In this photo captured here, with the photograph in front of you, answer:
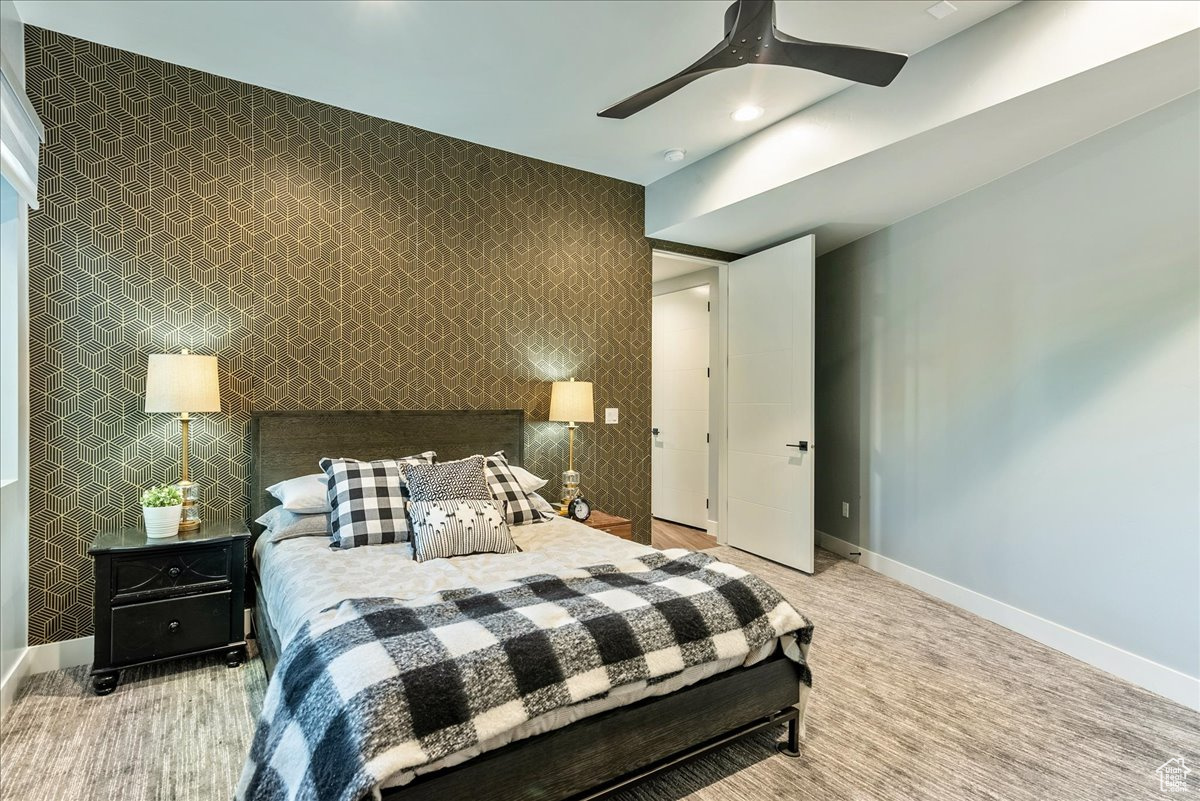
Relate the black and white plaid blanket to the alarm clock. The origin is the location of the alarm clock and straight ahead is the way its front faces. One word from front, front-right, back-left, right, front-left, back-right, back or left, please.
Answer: front-right

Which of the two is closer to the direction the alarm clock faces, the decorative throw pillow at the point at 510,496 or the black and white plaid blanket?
the black and white plaid blanket

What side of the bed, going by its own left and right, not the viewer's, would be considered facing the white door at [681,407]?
left

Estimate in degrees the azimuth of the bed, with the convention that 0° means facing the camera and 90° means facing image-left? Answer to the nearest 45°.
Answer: approximately 315°

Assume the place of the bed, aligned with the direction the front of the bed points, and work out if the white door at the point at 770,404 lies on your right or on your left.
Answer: on your left

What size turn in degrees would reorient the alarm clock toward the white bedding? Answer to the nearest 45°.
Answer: approximately 90° to its right

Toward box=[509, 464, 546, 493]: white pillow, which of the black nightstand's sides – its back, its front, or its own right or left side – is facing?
left

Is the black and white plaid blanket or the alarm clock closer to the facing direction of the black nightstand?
the black and white plaid blanket
